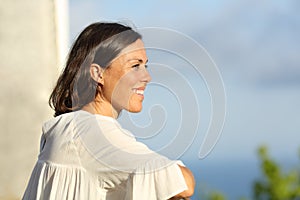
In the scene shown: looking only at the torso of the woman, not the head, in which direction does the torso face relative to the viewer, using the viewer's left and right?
facing away from the viewer and to the right of the viewer

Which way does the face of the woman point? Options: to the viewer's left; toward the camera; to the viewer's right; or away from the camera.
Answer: to the viewer's right
